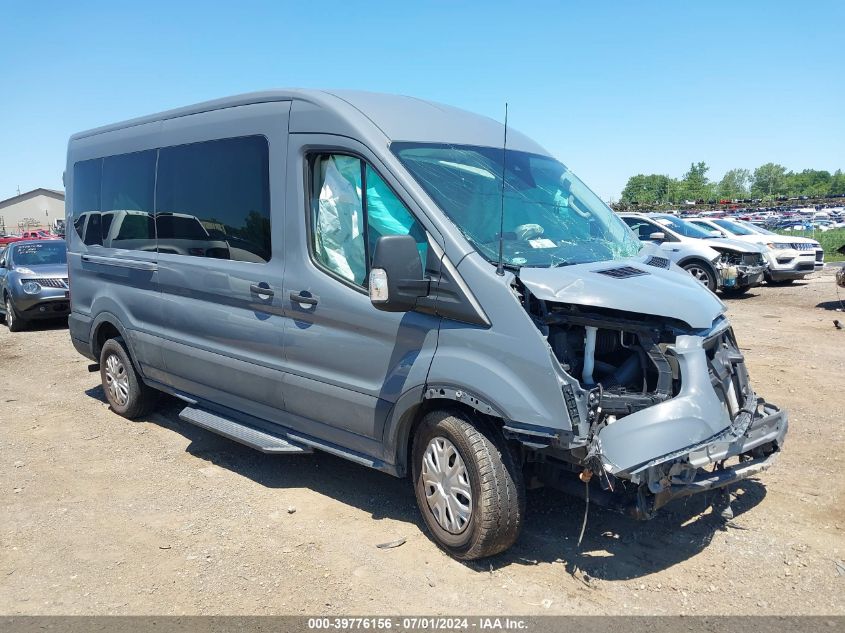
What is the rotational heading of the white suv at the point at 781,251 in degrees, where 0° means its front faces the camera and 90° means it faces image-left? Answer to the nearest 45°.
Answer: approximately 315°

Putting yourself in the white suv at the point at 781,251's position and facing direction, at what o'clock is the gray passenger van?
The gray passenger van is roughly at 2 o'clock from the white suv.

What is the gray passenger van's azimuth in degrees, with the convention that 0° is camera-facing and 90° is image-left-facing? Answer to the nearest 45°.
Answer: approximately 315°

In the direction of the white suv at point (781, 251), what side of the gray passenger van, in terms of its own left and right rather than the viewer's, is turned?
left
